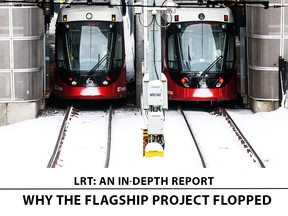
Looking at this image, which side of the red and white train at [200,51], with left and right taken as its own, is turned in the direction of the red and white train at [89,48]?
right

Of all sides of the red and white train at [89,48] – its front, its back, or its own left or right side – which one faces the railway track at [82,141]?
front

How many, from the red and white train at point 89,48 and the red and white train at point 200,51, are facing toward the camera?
2

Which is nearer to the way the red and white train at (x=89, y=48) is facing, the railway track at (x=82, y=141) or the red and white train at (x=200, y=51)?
the railway track

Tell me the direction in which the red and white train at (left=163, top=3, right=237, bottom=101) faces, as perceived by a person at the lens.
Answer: facing the viewer

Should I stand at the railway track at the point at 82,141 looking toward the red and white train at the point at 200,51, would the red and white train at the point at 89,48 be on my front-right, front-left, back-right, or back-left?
front-left

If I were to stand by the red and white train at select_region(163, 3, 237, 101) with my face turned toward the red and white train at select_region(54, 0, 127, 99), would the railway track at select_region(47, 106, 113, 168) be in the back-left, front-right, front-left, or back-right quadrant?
front-left

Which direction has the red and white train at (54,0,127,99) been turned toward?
toward the camera

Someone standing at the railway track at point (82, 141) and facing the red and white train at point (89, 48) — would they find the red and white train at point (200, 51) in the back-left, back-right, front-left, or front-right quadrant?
front-right

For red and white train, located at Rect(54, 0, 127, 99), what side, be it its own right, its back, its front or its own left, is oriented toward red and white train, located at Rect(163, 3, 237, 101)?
left

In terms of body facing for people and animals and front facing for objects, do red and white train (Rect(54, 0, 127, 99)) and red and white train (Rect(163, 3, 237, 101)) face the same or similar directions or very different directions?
same or similar directions

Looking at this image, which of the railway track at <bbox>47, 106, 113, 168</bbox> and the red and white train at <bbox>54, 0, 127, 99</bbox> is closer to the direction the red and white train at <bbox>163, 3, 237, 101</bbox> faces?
the railway track
